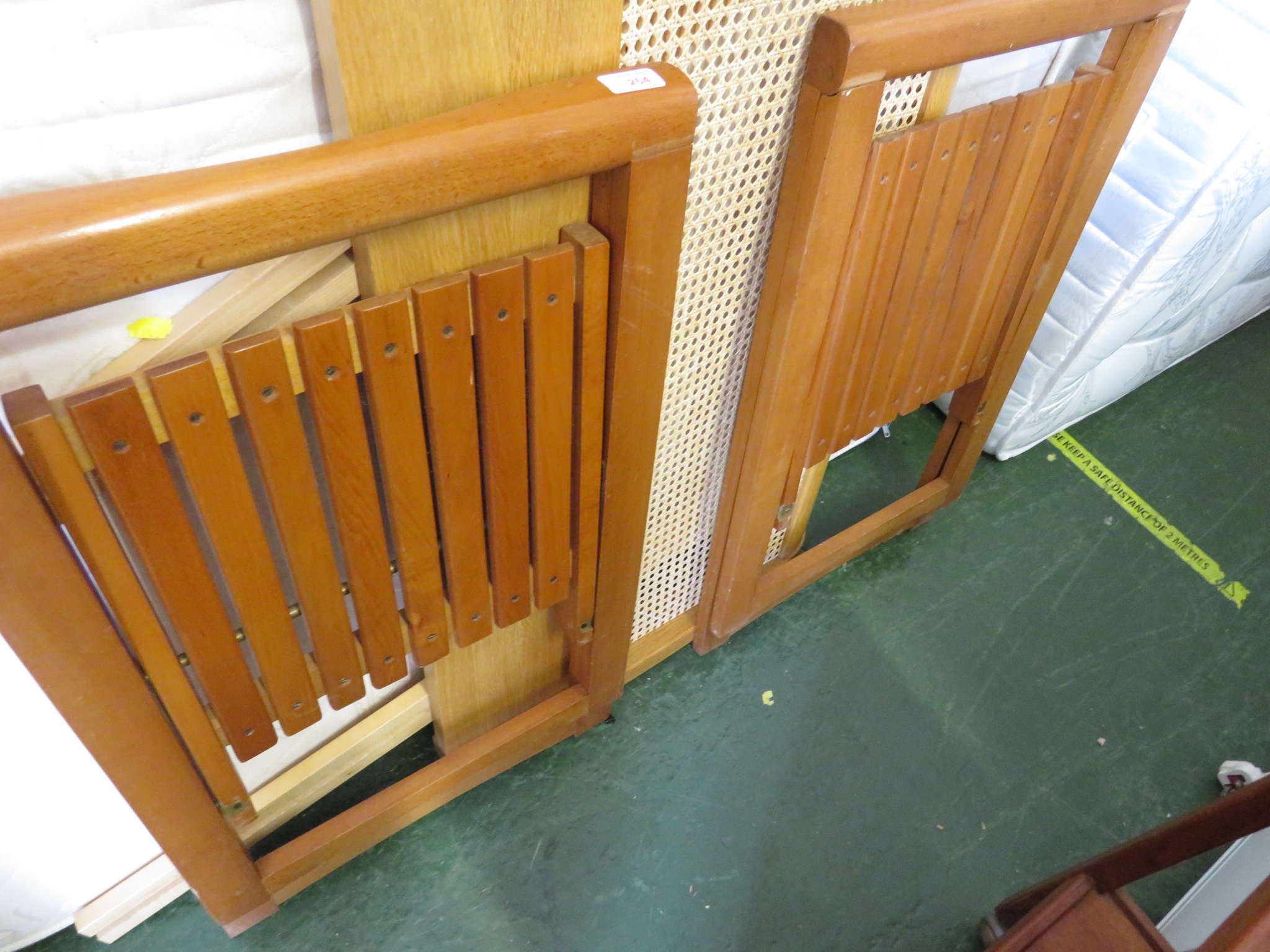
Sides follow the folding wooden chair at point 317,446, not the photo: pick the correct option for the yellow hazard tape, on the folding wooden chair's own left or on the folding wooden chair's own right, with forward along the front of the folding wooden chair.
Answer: on the folding wooden chair's own left

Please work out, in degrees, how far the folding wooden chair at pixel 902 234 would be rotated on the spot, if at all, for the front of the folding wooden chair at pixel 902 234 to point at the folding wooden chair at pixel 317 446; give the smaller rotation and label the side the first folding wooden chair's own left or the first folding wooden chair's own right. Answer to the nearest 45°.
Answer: approximately 90° to the first folding wooden chair's own right

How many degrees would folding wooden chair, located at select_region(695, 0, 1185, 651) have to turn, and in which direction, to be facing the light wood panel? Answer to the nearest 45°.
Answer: approximately 90° to its right

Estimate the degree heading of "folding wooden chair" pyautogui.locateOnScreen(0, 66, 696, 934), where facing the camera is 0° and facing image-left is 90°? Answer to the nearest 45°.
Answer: approximately 315°

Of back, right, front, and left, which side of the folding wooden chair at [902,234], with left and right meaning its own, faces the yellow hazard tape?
left

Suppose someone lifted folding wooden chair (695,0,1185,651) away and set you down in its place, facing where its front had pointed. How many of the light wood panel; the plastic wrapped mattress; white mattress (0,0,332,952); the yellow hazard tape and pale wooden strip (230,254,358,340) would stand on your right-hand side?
3

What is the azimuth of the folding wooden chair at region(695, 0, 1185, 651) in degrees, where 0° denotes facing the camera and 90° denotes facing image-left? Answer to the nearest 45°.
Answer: approximately 315°

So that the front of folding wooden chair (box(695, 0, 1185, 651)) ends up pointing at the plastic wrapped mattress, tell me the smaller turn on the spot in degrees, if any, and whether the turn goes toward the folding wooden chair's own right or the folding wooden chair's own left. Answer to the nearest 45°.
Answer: approximately 90° to the folding wooden chair's own left
